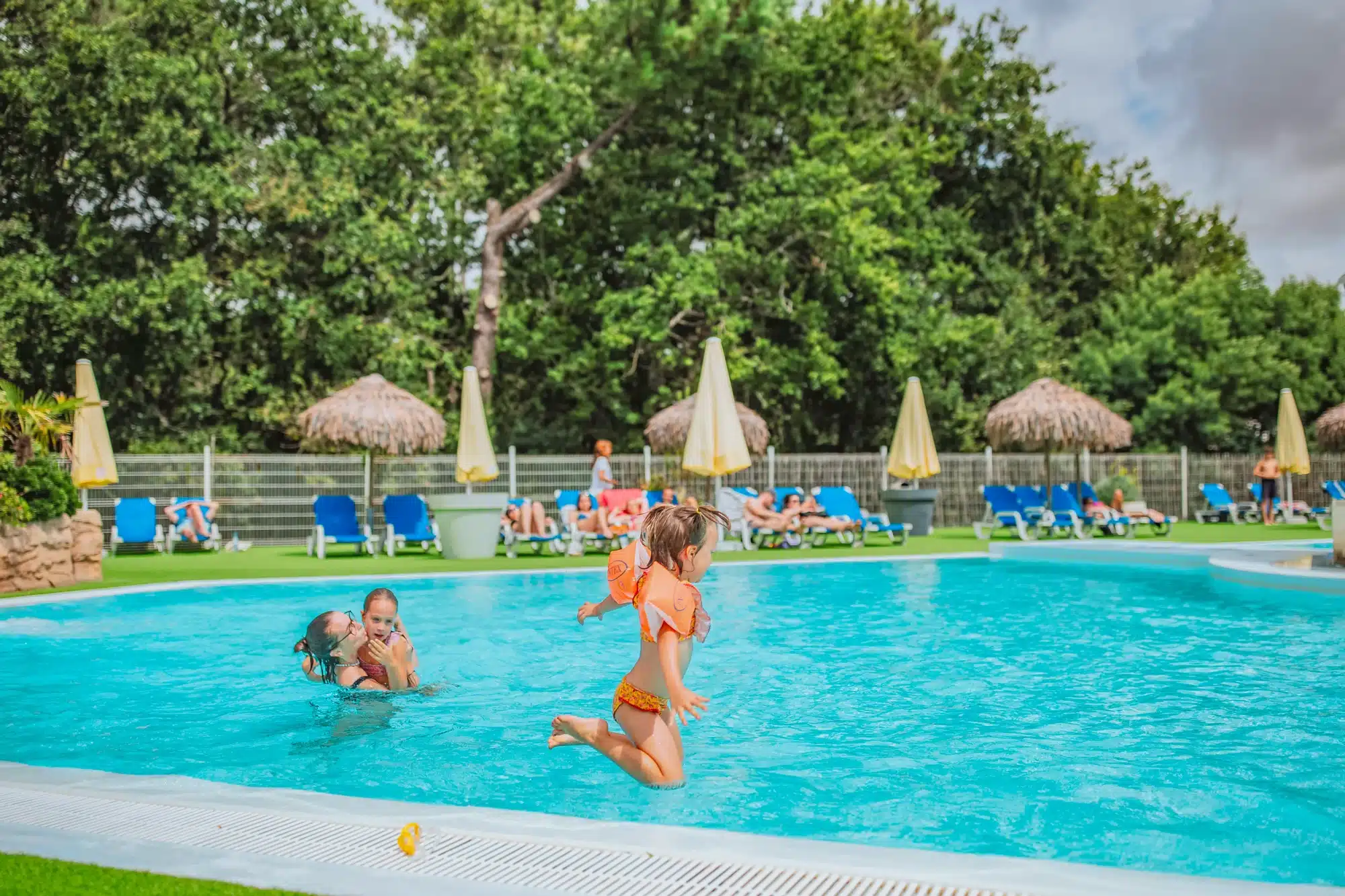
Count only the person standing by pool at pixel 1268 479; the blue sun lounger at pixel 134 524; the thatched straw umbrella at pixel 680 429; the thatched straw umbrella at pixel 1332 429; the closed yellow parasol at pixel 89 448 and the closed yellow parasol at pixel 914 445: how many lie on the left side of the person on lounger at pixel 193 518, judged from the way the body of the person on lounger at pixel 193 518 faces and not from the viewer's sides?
4

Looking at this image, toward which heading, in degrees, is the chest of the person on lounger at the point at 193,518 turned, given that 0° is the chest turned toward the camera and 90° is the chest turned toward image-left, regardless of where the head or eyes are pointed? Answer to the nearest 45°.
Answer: approximately 0°

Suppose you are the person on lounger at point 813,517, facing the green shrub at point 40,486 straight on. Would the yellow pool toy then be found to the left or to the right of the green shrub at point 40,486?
left

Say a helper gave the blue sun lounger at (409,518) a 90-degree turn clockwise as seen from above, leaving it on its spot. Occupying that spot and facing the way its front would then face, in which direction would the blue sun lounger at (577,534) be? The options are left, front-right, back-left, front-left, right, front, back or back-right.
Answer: back-left

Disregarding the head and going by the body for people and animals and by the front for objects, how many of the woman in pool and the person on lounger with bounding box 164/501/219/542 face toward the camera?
1

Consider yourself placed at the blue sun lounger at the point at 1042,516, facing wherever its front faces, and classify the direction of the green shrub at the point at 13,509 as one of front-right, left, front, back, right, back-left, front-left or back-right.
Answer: right

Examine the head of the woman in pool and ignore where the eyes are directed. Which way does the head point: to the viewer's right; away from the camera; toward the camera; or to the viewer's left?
to the viewer's right

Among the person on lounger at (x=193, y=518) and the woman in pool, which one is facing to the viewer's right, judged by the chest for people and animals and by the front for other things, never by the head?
the woman in pool

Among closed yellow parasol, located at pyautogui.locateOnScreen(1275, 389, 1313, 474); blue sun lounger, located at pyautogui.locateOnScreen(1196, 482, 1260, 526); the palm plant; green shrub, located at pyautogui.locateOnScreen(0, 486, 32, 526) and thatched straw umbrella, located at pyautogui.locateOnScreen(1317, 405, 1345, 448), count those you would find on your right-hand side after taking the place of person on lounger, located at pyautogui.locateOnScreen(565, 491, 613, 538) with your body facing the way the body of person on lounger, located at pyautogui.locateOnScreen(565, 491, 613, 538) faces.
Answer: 2

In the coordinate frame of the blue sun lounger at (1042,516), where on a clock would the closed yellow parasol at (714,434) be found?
The closed yellow parasol is roughly at 3 o'clock from the blue sun lounger.

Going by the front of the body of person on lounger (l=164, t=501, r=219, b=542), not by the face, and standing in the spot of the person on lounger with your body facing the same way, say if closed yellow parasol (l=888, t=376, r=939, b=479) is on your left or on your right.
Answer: on your left

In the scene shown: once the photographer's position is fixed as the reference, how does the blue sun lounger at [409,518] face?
facing the viewer and to the right of the viewer

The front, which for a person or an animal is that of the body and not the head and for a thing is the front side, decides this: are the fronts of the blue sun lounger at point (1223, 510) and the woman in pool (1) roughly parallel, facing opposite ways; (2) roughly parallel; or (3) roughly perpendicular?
roughly perpendicular

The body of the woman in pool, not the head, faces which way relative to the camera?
to the viewer's right
